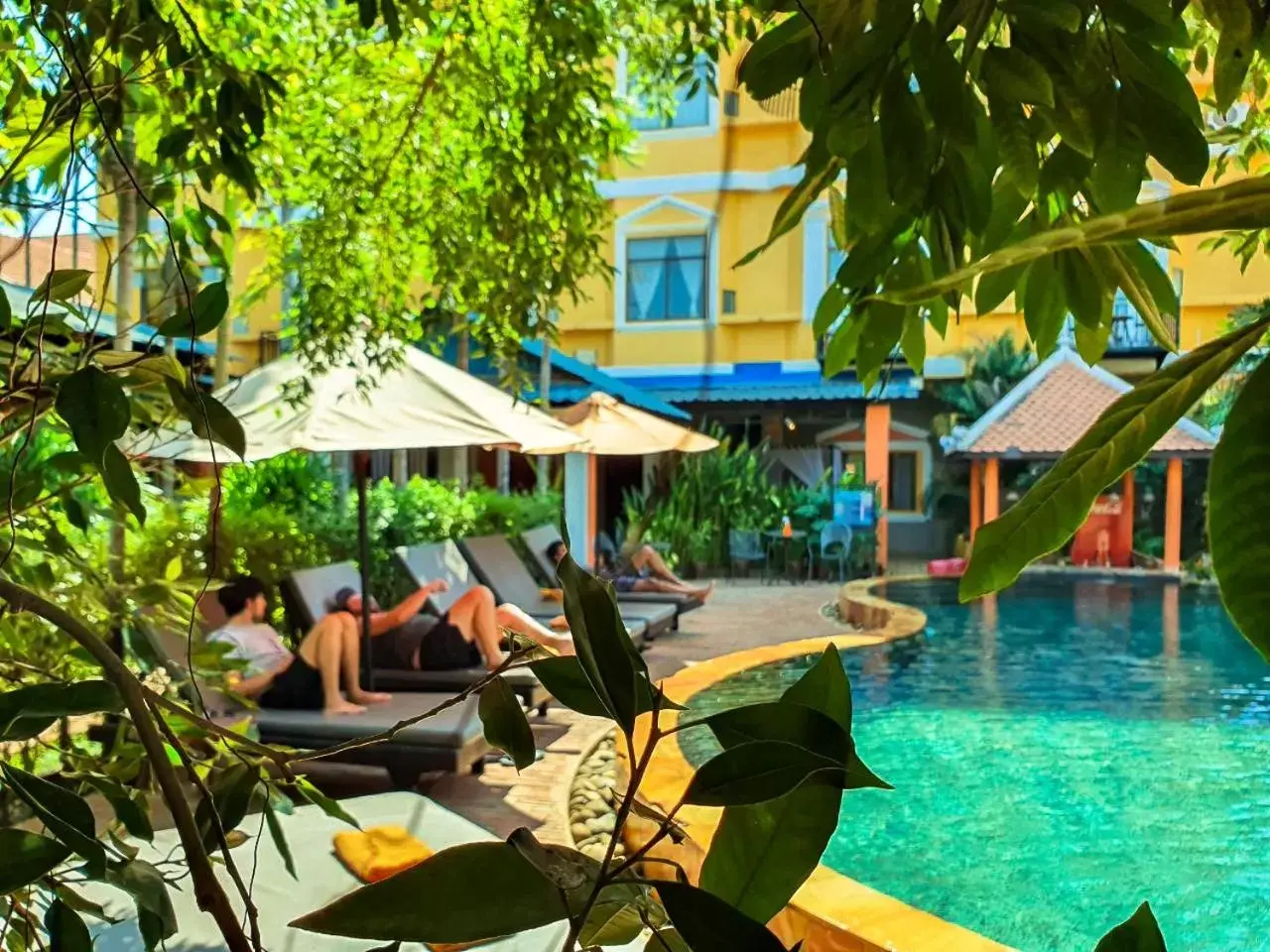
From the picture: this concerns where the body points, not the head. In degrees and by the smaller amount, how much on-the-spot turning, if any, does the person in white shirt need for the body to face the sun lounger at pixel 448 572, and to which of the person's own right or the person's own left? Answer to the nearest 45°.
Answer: approximately 90° to the person's own left

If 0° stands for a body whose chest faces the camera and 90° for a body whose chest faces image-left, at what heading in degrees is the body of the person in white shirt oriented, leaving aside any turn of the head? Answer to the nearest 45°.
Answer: approximately 270°

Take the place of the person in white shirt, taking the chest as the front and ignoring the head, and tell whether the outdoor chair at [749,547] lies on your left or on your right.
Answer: on your left

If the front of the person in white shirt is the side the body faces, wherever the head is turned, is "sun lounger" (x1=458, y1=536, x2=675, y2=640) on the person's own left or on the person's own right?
on the person's own left

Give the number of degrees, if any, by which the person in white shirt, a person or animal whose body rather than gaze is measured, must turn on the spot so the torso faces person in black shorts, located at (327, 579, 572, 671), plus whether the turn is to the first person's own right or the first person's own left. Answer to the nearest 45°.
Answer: approximately 45° to the first person's own left

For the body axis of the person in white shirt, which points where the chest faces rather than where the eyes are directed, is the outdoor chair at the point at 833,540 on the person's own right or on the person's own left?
on the person's own left

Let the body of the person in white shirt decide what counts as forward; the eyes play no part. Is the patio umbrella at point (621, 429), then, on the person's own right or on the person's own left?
on the person's own left

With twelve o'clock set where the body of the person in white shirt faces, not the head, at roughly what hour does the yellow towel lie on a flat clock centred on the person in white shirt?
The yellow towel is roughly at 3 o'clock from the person in white shirt.

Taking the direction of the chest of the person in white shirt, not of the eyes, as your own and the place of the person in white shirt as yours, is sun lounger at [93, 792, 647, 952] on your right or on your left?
on your right

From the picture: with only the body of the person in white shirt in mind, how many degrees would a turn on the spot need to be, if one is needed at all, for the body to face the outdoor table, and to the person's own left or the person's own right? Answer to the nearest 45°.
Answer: approximately 45° to the person's own left
